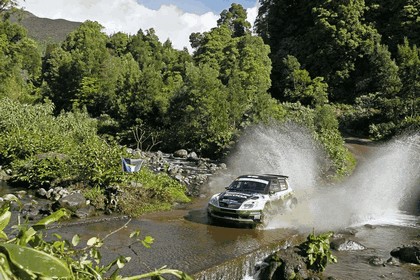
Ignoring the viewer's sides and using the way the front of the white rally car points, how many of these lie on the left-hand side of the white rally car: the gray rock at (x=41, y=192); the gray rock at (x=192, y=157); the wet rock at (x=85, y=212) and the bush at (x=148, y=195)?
0

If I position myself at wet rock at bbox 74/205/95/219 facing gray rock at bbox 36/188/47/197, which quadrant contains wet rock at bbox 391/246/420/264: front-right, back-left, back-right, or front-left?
back-right

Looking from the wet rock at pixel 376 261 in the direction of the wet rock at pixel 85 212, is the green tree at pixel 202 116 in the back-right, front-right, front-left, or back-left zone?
front-right

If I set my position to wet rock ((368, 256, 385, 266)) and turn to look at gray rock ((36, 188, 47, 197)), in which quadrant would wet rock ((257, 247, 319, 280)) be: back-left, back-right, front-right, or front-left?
front-left

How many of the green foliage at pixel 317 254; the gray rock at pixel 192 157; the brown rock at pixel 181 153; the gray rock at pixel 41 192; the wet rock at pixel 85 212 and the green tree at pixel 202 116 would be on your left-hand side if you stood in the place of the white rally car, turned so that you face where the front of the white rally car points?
1

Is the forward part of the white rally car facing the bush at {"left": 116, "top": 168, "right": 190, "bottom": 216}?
no

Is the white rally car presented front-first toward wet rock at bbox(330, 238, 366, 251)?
no

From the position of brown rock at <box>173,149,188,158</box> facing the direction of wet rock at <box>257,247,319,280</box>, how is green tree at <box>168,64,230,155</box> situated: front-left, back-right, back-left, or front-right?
back-left

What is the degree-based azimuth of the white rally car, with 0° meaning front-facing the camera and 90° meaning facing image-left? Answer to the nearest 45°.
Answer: approximately 45°

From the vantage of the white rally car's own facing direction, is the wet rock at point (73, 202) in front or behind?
in front

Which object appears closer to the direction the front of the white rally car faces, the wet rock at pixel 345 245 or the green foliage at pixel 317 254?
the green foliage

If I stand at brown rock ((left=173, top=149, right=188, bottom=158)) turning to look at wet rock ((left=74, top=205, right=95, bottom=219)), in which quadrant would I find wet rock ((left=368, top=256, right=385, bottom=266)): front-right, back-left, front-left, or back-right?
front-left

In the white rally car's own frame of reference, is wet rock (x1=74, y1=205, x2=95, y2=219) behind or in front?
in front

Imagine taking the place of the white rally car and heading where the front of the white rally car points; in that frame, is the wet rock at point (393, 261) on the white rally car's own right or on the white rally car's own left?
on the white rally car's own left

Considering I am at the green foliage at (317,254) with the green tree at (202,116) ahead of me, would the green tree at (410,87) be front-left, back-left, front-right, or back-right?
front-right

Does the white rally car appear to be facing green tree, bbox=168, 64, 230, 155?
no

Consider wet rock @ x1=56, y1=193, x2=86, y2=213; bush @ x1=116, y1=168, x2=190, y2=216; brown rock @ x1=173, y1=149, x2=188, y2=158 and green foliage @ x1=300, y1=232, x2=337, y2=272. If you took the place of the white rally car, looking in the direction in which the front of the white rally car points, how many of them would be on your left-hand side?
1

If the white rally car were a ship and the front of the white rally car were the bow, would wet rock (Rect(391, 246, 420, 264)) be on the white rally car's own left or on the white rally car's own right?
on the white rally car's own left

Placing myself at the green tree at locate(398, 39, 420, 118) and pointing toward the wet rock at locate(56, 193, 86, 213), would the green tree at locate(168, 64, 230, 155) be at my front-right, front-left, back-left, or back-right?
front-right
